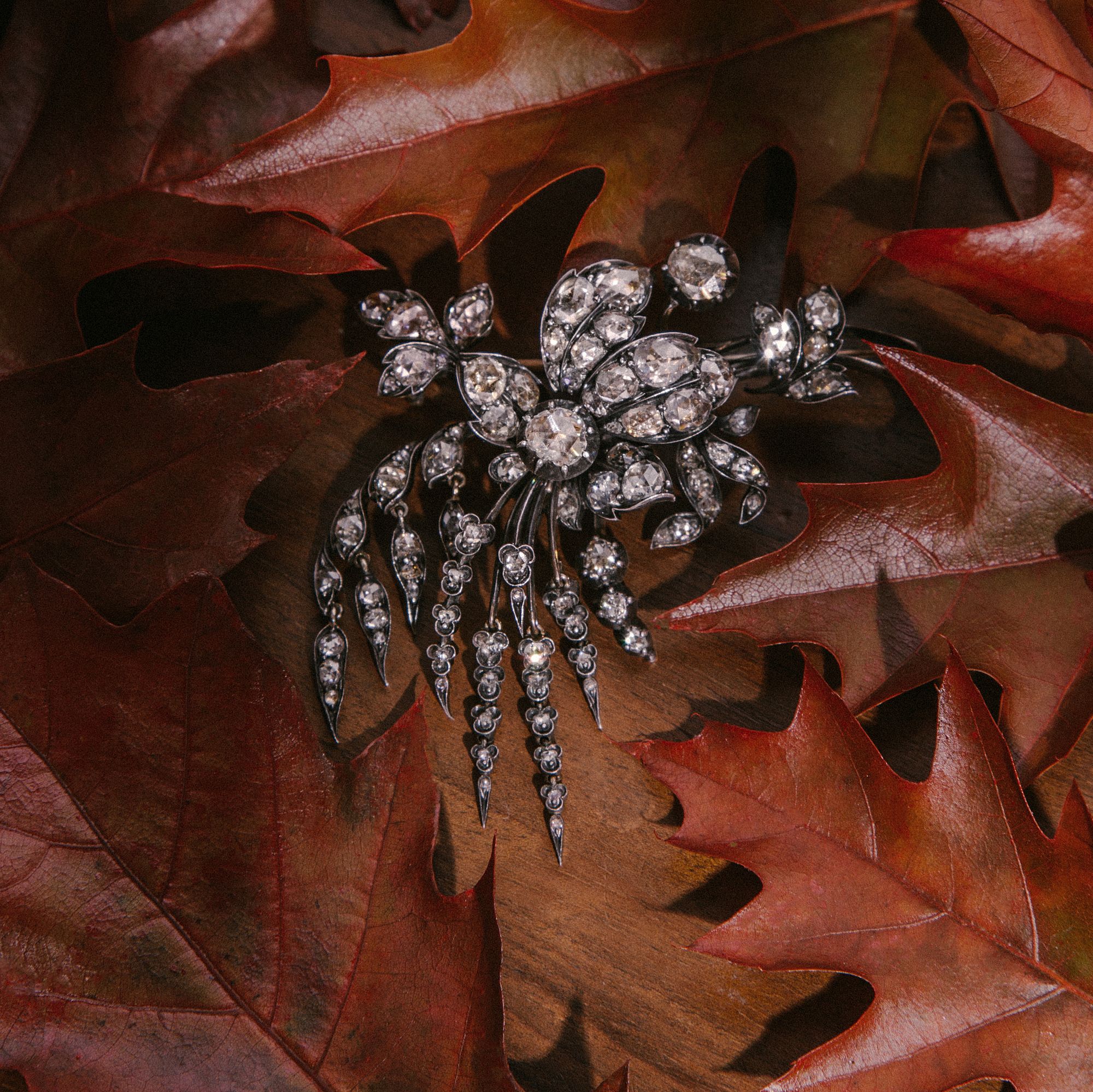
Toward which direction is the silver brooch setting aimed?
toward the camera
